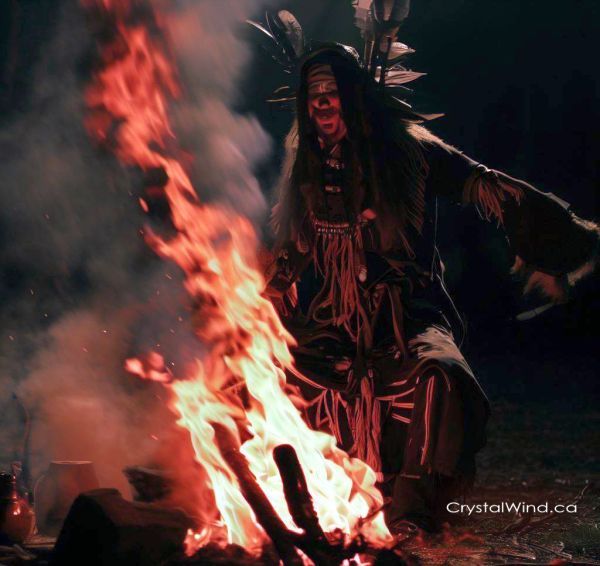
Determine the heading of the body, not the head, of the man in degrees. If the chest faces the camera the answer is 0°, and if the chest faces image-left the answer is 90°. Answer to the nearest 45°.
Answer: approximately 45°

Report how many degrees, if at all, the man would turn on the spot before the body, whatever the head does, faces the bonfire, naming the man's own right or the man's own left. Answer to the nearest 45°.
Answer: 0° — they already face it
